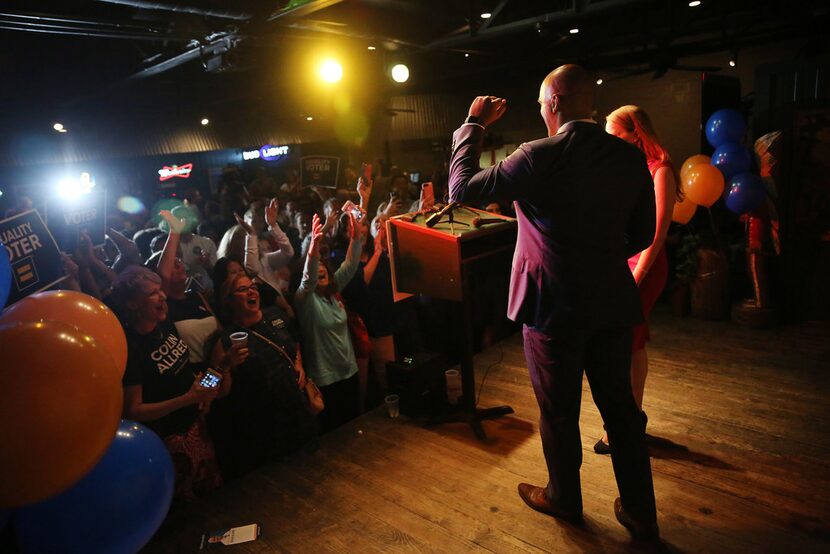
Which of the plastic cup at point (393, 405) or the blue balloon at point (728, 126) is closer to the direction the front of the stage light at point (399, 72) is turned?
the plastic cup

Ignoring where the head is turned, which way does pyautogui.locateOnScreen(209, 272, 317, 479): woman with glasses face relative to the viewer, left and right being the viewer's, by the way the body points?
facing the viewer and to the right of the viewer

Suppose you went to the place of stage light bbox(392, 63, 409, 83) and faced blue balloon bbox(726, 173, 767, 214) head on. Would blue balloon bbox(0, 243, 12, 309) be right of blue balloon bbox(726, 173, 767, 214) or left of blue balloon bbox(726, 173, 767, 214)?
right

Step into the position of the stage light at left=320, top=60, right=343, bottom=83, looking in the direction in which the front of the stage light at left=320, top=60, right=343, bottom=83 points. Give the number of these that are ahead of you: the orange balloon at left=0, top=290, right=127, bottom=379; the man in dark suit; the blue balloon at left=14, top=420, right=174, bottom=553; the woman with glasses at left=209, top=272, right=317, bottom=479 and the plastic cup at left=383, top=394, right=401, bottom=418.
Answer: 5

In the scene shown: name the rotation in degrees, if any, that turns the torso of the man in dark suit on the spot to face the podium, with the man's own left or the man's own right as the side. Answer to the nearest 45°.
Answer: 0° — they already face it

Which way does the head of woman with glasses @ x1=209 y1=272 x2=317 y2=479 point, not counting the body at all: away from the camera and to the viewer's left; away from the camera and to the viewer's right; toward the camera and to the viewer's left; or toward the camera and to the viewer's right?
toward the camera and to the viewer's right

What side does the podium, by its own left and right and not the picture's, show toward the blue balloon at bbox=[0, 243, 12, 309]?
left

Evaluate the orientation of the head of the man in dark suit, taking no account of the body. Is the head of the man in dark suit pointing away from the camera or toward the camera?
away from the camera

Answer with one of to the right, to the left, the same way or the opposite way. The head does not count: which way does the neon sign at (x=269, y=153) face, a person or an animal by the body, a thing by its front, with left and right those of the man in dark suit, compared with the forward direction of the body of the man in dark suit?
the opposite way

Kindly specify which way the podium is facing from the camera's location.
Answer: facing away from the viewer and to the left of the viewer

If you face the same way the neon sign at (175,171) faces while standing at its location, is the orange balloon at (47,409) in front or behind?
in front

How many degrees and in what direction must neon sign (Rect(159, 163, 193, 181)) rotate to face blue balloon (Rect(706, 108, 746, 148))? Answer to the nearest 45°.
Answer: approximately 45° to its left

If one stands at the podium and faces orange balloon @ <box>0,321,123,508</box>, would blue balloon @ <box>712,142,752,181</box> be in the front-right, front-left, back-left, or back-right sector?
back-left

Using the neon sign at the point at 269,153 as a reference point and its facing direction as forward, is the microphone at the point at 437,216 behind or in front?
in front

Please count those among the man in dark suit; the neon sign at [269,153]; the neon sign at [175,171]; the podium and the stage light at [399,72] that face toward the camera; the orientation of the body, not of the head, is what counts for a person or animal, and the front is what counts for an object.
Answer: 3
